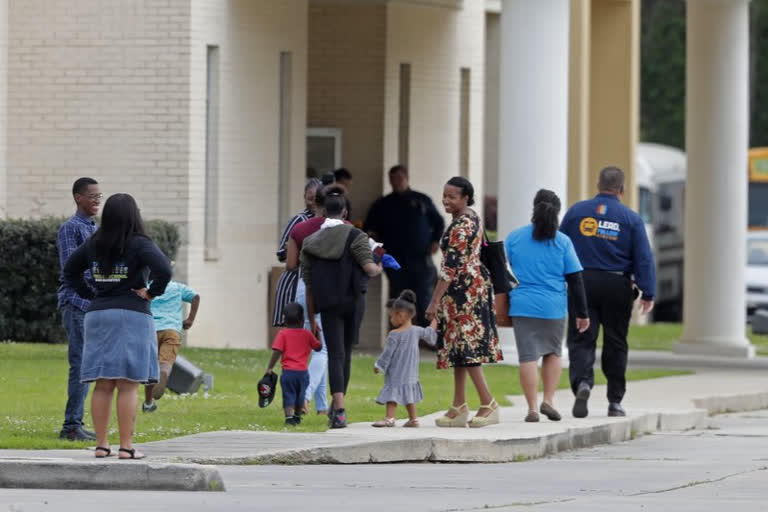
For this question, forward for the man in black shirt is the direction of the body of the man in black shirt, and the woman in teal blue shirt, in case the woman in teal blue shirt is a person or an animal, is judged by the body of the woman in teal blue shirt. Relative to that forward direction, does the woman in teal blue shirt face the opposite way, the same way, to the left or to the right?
the opposite way

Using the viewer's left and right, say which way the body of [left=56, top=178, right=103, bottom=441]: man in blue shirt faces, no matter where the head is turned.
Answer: facing to the right of the viewer

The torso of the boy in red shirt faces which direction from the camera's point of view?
away from the camera

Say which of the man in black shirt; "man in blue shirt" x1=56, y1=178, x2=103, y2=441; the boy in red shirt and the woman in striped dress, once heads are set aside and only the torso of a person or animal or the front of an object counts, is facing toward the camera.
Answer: the man in black shirt

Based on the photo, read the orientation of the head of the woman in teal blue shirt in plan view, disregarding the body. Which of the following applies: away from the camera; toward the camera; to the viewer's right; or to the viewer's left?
away from the camera

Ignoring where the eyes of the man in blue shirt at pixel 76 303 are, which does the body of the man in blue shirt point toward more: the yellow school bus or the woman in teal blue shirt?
the woman in teal blue shirt

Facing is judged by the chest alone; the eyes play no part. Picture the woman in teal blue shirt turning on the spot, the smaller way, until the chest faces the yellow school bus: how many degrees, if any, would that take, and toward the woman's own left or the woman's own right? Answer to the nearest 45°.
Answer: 0° — they already face it

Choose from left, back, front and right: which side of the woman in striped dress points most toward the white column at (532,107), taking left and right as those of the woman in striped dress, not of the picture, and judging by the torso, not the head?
left

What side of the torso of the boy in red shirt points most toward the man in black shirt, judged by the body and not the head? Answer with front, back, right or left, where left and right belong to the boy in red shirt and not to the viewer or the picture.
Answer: front

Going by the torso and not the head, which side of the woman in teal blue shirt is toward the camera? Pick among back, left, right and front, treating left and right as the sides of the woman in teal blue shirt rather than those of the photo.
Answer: back

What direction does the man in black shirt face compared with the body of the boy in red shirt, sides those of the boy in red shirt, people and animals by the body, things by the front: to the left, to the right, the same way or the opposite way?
the opposite way

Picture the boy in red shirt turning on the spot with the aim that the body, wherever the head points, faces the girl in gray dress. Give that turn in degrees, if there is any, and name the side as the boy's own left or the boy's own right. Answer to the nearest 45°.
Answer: approximately 90° to the boy's own right

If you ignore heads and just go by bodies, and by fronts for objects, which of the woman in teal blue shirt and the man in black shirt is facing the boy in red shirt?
the man in black shirt
